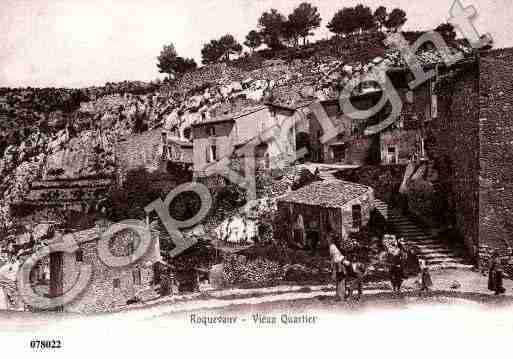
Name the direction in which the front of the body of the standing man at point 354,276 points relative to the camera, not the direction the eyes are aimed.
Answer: toward the camera

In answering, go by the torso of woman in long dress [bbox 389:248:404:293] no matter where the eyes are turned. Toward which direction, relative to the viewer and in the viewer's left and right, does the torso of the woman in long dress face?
facing the viewer

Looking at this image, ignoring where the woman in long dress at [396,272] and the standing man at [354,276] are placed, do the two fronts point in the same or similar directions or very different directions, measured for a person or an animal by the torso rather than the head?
same or similar directions

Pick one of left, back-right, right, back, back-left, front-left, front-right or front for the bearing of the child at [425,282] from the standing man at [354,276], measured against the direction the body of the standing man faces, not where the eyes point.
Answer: left

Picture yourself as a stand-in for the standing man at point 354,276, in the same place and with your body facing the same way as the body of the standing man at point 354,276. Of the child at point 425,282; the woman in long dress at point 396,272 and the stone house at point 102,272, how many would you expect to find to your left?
2

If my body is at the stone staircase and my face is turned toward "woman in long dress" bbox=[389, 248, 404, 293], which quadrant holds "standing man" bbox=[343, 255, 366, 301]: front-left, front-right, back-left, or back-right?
front-right

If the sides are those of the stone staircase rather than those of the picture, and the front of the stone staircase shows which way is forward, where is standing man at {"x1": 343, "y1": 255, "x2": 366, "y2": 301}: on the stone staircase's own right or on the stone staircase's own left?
on the stone staircase's own right

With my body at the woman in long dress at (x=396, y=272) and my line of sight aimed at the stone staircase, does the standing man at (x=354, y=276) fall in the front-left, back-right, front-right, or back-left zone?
back-left

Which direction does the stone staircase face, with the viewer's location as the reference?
facing the viewer and to the right of the viewer
